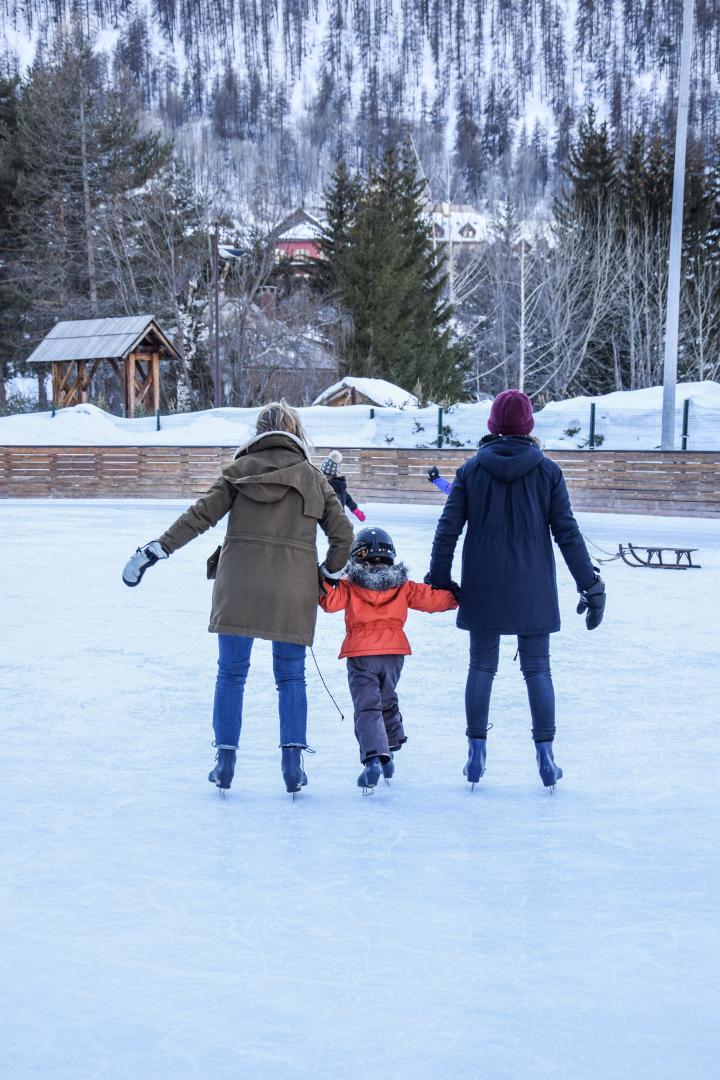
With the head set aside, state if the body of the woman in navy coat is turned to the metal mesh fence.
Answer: yes

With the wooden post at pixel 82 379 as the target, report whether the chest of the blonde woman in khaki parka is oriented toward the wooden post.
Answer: yes

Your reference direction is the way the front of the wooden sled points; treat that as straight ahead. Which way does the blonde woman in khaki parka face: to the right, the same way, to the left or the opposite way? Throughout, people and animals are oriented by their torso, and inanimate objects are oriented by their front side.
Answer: to the right

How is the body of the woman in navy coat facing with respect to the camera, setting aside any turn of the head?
away from the camera

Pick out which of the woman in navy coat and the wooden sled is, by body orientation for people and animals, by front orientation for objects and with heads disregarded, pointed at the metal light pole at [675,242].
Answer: the woman in navy coat

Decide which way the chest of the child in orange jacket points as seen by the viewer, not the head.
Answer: away from the camera

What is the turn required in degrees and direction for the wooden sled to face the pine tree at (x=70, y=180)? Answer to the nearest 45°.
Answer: approximately 45° to its right

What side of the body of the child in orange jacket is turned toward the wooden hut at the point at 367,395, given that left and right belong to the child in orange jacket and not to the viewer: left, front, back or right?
front

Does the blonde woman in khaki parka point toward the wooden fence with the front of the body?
yes

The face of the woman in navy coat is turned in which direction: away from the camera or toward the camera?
away from the camera

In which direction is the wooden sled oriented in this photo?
to the viewer's left

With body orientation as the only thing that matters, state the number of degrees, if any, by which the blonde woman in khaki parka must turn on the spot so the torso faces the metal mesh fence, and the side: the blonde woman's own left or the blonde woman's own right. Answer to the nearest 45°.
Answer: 0° — they already face it

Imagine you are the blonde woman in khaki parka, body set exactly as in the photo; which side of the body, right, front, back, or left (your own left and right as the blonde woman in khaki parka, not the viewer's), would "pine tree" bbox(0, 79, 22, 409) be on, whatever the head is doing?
front

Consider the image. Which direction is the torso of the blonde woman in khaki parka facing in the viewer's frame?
away from the camera

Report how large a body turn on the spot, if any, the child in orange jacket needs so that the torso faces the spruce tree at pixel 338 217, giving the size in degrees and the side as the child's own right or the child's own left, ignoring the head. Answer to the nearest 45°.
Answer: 0° — they already face it

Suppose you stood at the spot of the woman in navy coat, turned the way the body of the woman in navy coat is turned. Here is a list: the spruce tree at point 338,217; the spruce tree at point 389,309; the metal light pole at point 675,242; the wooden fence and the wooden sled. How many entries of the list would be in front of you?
5

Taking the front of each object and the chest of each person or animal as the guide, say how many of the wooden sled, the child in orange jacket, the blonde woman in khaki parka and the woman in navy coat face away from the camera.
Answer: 3
